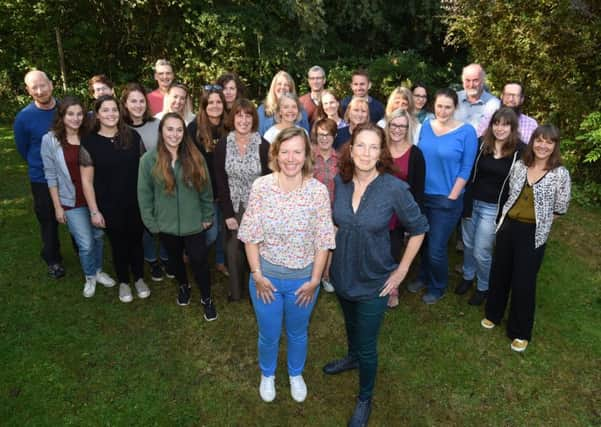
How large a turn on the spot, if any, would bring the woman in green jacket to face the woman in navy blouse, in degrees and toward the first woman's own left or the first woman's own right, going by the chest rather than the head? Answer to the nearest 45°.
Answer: approximately 45° to the first woman's own left

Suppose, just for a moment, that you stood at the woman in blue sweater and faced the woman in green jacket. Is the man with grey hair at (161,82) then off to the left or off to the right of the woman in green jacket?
right

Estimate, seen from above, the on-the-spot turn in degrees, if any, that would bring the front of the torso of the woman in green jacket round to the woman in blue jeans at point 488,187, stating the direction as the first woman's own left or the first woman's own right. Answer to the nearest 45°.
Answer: approximately 90° to the first woman's own left

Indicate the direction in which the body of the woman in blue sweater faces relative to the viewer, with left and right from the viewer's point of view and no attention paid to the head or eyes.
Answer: facing the viewer and to the left of the viewer

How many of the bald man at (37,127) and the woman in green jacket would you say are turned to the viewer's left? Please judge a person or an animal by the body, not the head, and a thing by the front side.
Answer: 0

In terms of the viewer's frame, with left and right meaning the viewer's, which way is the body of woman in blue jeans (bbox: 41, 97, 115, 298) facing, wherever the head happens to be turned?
facing the viewer and to the right of the viewer

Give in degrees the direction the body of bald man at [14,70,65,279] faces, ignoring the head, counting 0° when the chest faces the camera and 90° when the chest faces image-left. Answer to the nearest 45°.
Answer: approximately 315°

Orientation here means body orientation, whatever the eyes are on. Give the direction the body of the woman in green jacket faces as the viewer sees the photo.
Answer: toward the camera

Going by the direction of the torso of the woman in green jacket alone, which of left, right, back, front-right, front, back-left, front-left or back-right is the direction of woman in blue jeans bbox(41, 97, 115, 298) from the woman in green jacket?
back-right

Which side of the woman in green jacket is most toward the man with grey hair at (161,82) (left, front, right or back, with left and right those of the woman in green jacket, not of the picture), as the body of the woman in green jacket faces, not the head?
back

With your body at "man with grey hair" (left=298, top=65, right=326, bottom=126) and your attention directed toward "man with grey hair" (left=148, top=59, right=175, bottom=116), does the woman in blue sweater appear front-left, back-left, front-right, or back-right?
back-left

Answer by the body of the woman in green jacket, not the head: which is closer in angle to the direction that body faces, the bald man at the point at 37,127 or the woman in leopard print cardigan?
the woman in leopard print cardigan

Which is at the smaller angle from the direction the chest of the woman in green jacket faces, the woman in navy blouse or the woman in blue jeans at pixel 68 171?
the woman in navy blouse
